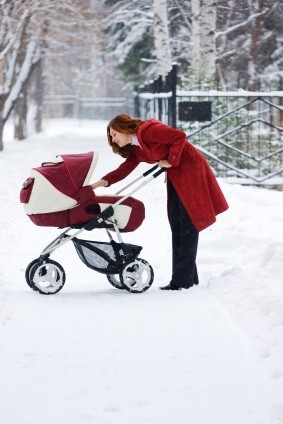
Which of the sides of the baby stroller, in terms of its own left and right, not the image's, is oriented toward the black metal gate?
right

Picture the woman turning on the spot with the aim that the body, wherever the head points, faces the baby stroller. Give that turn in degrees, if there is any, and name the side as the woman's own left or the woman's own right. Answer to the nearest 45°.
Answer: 0° — they already face it

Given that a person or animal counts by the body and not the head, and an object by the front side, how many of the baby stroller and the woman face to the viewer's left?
2

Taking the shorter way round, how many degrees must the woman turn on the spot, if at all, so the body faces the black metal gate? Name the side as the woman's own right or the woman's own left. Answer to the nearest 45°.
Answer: approximately 90° to the woman's own right

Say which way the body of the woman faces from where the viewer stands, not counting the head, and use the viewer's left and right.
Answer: facing to the left of the viewer

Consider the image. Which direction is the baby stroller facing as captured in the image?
to the viewer's left

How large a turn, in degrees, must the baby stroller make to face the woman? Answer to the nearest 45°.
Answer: approximately 180°
